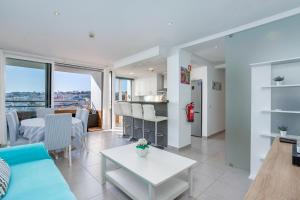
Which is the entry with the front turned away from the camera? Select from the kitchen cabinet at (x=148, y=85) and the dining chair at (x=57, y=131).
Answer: the dining chair

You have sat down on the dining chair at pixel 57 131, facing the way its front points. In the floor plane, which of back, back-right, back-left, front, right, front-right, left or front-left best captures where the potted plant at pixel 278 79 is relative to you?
back-right

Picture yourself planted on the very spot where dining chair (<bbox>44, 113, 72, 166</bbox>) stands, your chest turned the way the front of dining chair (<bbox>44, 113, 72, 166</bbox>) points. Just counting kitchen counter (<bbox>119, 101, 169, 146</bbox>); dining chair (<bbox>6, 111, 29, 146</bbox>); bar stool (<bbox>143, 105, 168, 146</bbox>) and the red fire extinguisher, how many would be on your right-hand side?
3

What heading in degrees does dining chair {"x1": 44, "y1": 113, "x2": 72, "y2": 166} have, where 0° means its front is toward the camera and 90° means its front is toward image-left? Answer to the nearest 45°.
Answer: approximately 180°

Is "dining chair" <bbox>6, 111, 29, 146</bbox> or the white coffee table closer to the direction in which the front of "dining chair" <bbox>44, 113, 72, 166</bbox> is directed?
the dining chair

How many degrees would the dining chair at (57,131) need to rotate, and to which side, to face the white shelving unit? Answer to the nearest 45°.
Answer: approximately 135° to its right

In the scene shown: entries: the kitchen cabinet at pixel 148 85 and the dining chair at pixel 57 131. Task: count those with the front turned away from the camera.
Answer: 1

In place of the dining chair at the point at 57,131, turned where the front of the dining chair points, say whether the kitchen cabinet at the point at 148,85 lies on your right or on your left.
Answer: on your right

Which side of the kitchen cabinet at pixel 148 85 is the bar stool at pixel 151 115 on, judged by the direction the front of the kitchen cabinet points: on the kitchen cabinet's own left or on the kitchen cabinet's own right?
on the kitchen cabinet's own left

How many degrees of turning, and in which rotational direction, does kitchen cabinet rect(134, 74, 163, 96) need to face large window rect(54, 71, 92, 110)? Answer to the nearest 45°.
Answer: approximately 45° to its right

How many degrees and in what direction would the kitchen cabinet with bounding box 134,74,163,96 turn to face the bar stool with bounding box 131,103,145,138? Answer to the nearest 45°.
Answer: approximately 45° to its left

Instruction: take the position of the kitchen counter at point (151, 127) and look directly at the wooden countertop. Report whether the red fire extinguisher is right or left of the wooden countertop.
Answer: left

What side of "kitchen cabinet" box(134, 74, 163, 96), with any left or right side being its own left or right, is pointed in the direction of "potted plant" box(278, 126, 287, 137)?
left
